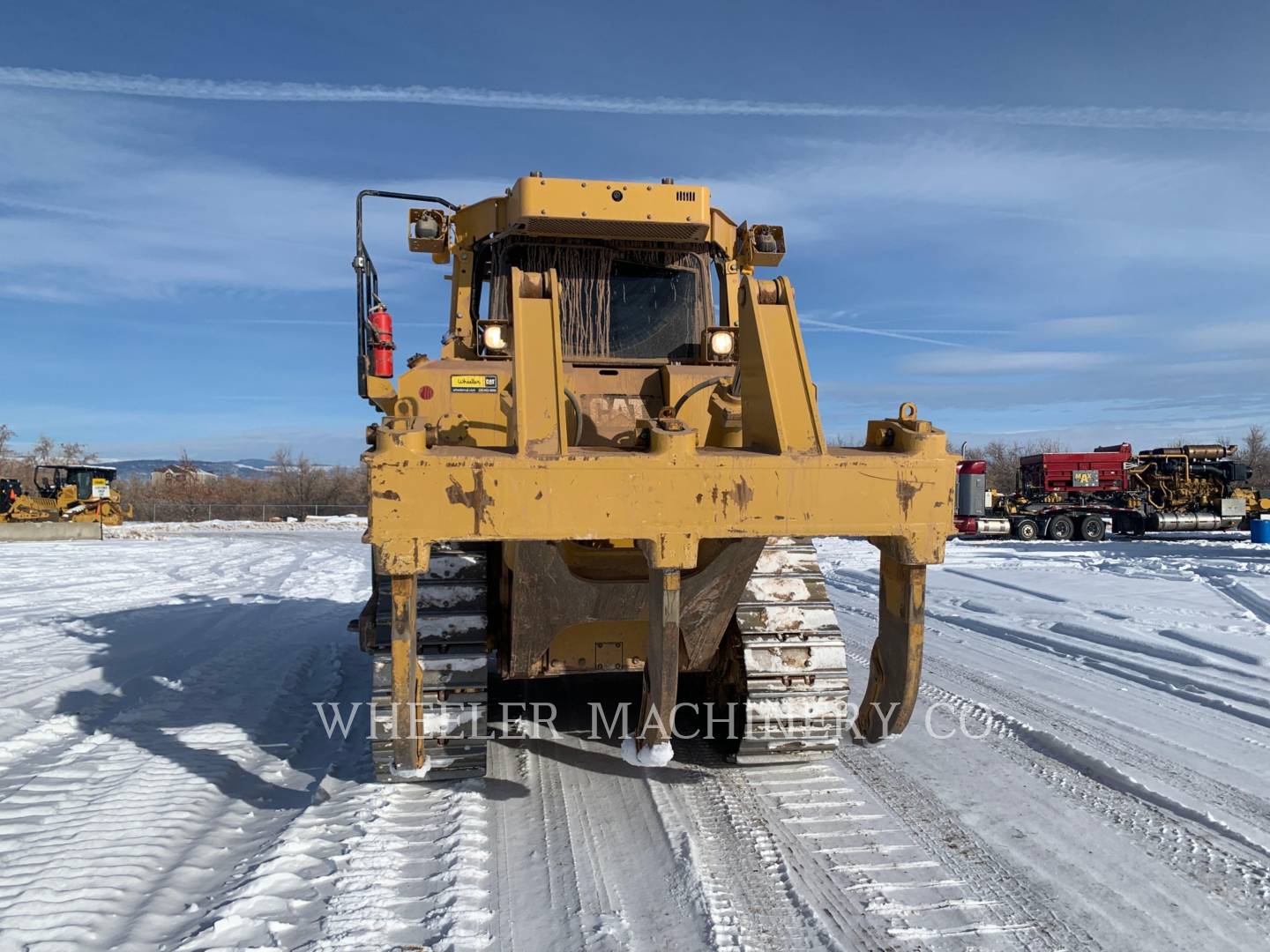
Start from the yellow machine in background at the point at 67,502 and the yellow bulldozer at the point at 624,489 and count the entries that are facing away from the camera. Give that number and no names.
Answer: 1

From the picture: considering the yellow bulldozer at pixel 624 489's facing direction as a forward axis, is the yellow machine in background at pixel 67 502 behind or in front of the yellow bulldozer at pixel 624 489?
in front

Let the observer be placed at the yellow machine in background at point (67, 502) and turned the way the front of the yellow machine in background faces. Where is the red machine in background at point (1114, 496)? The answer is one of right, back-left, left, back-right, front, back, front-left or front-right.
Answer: back-left

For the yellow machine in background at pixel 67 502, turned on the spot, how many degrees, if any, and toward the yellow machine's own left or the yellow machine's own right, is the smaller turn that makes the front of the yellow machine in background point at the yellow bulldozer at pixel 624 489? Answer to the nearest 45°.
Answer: approximately 90° to the yellow machine's own left

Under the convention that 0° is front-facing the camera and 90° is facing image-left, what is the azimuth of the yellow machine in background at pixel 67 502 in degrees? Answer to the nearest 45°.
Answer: approximately 90°

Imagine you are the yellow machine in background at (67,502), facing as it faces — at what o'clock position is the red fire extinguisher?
The red fire extinguisher is roughly at 9 o'clock from the yellow machine in background.

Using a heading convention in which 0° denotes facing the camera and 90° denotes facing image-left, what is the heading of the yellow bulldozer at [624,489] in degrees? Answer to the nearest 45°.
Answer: approximately 180°

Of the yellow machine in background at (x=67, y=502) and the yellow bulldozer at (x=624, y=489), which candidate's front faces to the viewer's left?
the yellow machine in background
